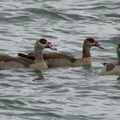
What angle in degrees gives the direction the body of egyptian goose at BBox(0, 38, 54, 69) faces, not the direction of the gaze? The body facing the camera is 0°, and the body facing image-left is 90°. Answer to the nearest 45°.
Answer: approximately 270°

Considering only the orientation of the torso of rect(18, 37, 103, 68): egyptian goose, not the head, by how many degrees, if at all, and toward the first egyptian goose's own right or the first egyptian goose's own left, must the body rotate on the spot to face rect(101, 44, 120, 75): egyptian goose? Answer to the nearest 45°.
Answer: approximately 45° to the first egyptian goose's own right

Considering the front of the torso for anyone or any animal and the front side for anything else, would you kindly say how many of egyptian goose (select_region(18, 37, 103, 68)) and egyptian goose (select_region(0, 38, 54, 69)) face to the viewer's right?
2

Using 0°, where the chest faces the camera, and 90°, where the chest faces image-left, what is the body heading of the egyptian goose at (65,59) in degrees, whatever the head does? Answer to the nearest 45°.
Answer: approximately 270°

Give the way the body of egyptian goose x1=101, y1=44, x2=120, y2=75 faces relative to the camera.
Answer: to the viewer's right
